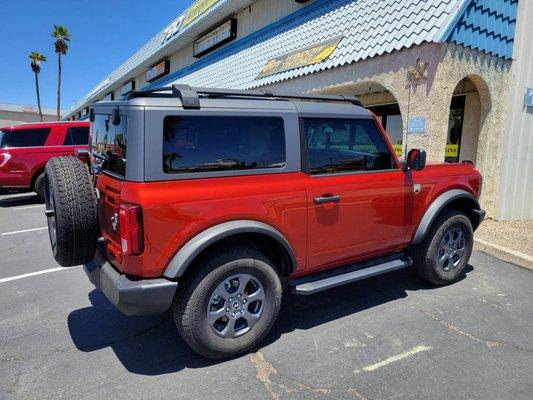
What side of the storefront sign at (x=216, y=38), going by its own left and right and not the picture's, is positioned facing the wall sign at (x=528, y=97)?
left

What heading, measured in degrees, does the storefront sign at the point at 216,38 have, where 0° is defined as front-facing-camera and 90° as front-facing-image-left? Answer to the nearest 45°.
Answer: approximately 45°

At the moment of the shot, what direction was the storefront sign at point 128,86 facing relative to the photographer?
facing the viewer and to the left of the viewer

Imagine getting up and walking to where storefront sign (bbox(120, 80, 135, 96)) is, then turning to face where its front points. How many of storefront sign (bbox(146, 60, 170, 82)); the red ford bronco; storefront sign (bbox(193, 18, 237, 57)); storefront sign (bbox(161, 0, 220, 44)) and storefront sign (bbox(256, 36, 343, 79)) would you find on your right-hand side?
0

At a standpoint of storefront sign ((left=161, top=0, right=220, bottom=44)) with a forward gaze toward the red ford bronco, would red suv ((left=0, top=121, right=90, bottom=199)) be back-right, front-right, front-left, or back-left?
front-right

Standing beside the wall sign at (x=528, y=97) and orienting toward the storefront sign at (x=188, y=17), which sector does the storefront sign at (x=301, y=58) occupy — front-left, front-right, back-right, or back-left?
front-left

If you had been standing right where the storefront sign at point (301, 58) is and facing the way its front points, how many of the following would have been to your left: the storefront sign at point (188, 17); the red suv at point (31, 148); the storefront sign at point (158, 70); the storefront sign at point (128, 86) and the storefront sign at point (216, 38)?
0

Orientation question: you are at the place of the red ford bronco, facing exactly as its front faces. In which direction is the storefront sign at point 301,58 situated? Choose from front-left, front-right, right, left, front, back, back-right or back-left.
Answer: front-left

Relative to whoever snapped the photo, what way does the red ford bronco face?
facing away from the viewer and to the right of the viewer

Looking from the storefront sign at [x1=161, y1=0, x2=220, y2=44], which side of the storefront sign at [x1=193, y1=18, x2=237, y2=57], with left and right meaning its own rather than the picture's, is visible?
right

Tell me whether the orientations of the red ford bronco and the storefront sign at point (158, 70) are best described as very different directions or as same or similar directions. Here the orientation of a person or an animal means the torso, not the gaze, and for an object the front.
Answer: very different directions

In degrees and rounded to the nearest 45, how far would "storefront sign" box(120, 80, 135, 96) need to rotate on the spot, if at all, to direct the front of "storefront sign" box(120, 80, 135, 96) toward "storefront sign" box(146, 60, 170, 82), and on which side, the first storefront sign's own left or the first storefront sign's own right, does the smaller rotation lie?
approximately 45° to the first storefront sign's own left

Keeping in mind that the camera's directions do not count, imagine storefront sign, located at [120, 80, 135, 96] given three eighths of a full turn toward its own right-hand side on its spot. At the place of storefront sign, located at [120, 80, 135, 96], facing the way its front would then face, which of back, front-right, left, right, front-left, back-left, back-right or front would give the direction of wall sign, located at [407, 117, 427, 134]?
back

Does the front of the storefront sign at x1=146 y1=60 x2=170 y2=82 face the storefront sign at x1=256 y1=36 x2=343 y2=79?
no

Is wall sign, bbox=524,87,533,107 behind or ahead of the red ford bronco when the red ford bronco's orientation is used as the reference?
ahead

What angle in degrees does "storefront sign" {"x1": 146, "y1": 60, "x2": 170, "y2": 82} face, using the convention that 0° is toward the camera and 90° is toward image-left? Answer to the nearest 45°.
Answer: approximately 45°

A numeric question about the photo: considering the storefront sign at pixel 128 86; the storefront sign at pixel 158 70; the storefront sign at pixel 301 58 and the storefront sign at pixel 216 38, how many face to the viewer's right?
0

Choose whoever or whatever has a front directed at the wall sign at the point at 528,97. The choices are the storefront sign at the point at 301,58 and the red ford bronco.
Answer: the red ford bronco

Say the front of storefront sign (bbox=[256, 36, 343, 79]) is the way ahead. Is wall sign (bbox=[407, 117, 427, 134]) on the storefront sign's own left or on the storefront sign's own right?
on the storefront sign's own left

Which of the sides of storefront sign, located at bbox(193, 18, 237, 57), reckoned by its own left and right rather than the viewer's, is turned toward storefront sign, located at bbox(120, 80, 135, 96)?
right

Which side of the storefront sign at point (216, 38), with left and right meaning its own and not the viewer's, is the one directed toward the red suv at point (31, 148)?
front

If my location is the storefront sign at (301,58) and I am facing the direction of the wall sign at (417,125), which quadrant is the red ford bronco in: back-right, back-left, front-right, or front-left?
front-right

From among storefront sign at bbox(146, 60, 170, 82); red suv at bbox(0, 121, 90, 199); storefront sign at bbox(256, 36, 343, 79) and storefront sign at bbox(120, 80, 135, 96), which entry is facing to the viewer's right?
the red suv
